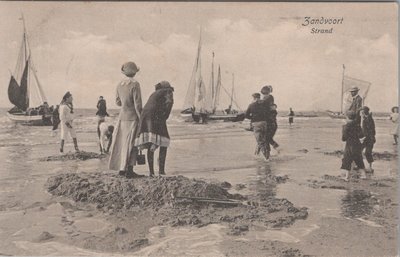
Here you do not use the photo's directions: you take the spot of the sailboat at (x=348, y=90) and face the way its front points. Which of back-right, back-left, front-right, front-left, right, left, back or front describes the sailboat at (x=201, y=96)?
front

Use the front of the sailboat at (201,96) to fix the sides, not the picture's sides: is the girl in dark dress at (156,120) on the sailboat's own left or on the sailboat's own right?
on the sailboat's own left

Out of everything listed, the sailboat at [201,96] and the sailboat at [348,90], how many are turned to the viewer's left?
2

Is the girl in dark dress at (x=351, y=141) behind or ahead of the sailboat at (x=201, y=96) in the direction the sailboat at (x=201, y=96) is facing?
behind

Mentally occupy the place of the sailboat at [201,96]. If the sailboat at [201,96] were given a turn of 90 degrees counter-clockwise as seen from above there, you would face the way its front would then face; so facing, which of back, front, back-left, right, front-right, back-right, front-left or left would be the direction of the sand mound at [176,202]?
front

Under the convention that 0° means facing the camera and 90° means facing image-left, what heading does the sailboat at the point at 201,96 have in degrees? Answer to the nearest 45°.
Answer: approximately 90°

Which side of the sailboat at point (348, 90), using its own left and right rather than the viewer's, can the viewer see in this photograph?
left
